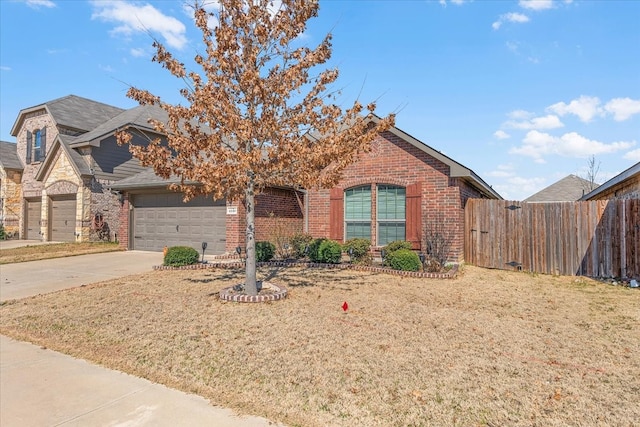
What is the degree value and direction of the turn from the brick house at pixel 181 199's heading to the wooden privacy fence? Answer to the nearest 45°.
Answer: approximately 45° to its left

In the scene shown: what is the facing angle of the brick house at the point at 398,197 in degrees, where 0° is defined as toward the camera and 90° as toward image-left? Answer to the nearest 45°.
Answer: approximately 0°

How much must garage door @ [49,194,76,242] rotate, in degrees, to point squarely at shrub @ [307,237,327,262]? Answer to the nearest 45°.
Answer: approximately 45° to its left

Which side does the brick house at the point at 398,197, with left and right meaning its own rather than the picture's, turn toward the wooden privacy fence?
left

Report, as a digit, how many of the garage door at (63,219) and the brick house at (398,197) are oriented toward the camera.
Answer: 2
